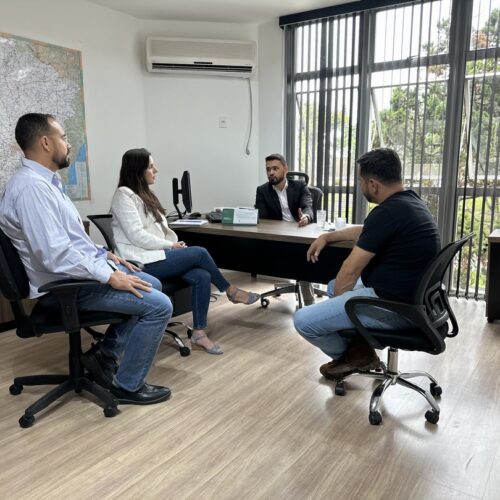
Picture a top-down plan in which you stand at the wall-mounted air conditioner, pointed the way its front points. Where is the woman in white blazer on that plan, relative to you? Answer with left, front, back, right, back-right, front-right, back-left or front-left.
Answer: front

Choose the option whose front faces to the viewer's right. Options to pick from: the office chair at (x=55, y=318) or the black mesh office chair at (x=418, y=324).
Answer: the office chair

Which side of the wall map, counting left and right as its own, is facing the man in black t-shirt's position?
front

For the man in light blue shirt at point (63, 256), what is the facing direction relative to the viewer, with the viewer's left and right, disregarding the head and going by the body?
facing to the right of the viewer

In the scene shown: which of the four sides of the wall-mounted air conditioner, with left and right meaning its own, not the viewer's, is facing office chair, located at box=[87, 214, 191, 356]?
front

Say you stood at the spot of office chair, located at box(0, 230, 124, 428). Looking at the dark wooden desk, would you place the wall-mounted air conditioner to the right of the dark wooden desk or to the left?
left

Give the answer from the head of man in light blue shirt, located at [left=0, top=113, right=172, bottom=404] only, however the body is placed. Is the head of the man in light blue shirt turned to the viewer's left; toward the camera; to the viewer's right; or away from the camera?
to the viewer's right

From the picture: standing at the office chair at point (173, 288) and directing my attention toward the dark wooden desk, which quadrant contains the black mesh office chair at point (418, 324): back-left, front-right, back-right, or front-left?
front-right

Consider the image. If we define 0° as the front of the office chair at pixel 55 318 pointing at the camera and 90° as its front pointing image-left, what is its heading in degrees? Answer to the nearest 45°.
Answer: approximately 270°

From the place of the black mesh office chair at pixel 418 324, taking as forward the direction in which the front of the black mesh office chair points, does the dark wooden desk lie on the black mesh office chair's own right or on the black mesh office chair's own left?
on the black mesh office chair's own right

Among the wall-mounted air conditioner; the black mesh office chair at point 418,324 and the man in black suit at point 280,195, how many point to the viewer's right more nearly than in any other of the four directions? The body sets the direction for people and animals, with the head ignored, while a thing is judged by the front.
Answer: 0

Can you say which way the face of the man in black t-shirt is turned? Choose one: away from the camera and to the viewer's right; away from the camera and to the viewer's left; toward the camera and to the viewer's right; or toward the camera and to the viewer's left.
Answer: away from the camera and to the viewer's left

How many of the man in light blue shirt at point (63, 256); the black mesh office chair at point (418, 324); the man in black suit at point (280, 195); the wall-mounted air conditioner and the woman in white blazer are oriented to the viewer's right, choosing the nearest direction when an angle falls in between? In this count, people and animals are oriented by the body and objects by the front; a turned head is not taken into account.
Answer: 2

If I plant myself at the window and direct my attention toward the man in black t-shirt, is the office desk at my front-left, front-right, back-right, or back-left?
front-right

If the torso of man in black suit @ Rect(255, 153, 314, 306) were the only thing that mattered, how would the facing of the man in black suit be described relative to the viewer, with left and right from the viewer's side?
facing the viewer

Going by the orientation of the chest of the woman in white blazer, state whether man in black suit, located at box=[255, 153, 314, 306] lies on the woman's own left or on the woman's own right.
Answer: on the woman's own left

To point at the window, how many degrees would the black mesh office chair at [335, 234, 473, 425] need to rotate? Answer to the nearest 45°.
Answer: approximately 90° to its right

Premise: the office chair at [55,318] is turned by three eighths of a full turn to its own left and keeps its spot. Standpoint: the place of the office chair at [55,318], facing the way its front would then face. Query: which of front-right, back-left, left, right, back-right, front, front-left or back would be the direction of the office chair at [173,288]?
right

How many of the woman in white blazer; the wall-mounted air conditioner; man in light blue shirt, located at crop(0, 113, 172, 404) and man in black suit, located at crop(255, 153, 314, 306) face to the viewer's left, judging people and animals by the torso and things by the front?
0
